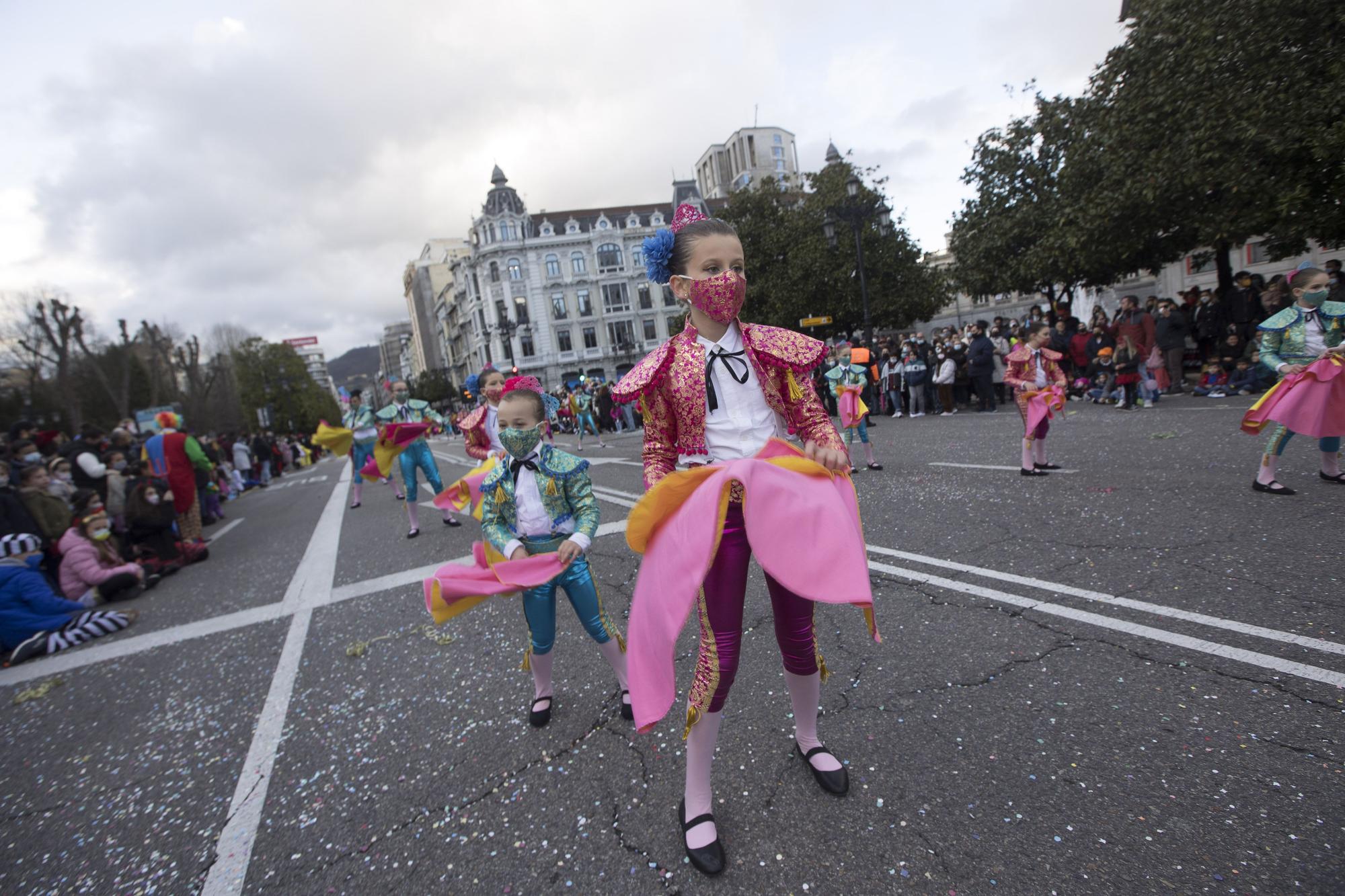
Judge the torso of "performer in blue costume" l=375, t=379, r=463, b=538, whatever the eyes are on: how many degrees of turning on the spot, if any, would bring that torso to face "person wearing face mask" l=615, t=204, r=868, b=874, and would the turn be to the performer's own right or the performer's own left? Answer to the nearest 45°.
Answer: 0° — they already face them

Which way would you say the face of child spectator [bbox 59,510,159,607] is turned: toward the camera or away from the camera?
toward the camera

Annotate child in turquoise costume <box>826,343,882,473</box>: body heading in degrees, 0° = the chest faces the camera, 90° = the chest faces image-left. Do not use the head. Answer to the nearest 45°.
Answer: approximately 0°

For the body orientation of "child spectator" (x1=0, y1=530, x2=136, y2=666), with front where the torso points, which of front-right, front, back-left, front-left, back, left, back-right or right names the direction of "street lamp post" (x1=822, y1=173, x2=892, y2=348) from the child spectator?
front

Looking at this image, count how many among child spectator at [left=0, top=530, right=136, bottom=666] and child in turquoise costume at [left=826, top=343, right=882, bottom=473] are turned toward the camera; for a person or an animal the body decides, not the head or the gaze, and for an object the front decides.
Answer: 1

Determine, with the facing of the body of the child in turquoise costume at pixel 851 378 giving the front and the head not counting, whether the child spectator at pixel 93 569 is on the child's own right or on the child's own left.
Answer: on the child's own right

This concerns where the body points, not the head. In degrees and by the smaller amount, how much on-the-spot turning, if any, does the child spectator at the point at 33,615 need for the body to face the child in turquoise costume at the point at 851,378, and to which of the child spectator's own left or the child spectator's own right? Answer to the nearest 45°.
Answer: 0° — they already face them

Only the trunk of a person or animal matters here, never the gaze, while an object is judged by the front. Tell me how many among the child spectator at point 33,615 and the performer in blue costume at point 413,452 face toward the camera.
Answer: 1

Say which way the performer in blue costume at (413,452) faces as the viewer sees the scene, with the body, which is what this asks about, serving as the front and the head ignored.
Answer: toward the camera

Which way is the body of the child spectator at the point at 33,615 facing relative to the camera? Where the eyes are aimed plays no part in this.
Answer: to the viewer's right

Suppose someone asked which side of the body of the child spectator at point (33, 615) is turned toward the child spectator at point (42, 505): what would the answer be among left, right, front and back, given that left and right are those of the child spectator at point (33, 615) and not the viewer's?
left

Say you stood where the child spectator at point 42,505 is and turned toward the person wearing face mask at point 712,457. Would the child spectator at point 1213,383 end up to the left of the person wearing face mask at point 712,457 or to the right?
left

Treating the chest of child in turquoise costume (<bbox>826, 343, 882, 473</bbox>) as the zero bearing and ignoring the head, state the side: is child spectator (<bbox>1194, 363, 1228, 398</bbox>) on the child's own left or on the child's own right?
on the child's own left

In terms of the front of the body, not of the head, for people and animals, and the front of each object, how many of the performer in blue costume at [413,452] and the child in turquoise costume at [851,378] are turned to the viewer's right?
0

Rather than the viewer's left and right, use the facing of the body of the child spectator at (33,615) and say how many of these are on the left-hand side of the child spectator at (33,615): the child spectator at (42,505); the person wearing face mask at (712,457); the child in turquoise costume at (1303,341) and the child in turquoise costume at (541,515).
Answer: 1

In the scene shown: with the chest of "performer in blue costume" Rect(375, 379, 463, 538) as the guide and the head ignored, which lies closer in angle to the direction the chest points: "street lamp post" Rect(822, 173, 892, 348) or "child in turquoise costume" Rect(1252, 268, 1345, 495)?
the child in turquoise costume

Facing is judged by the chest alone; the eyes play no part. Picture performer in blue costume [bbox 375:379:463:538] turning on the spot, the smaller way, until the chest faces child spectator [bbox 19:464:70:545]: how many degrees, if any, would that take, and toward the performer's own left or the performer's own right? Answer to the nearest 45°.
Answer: approximately 90° to the performer's own right
